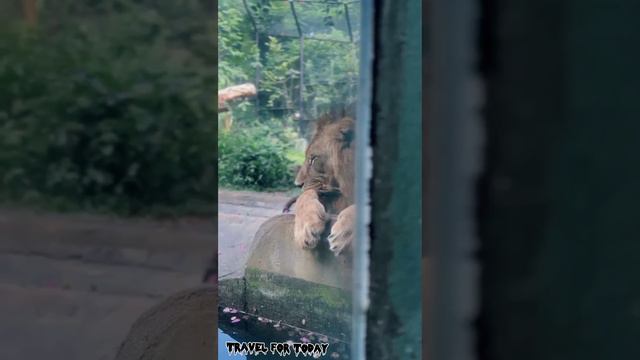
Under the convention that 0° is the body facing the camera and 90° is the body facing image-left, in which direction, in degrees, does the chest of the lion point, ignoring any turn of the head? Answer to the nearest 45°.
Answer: approximately 45°
